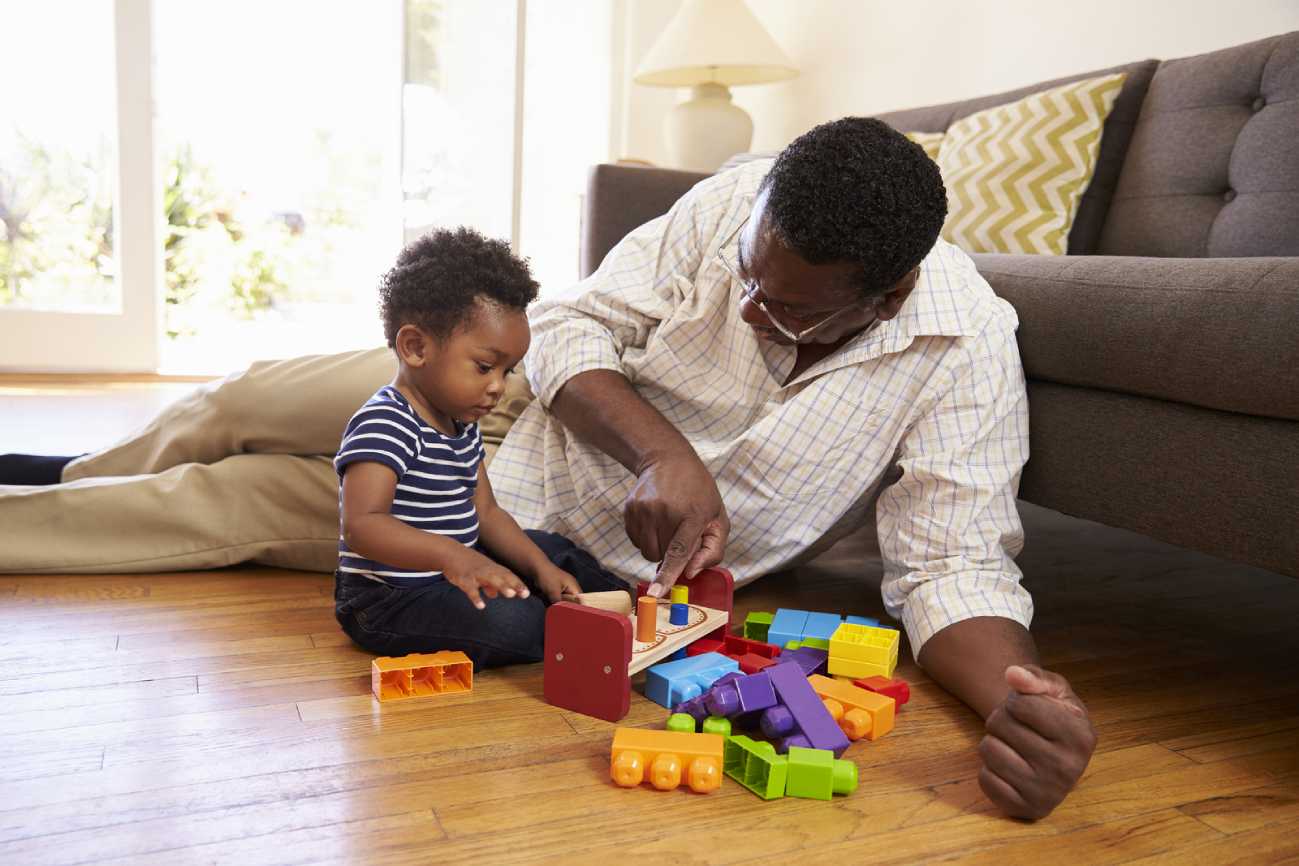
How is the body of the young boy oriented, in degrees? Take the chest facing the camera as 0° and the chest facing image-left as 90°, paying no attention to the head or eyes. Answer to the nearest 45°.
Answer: approximately 315°

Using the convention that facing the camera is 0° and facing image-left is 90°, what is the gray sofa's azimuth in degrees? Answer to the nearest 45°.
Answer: approximately 45°

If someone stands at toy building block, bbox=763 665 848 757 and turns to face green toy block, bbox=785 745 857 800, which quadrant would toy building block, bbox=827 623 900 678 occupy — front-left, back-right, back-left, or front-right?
back-left

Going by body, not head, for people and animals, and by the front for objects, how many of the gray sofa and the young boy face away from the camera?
0

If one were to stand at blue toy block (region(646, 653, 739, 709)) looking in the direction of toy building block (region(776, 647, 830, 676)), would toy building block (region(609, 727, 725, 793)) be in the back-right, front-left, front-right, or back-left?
back-right
